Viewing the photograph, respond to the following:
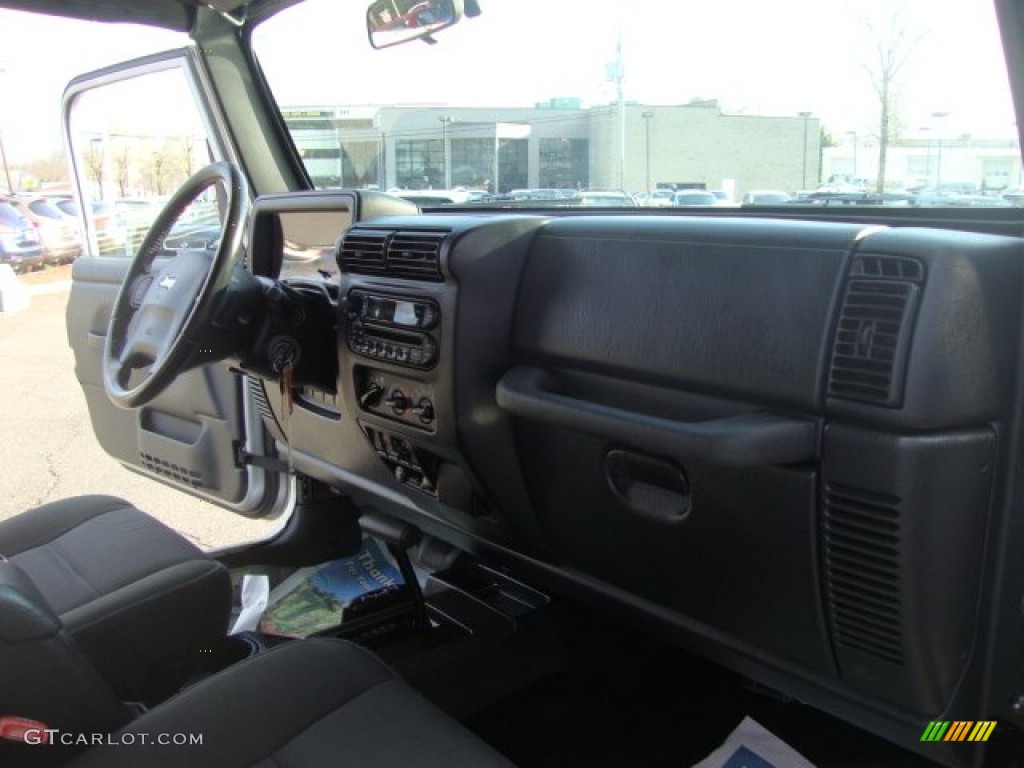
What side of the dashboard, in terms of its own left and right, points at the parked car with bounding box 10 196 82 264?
right

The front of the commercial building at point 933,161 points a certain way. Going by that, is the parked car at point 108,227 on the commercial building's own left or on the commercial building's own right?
on the commercial building's own right

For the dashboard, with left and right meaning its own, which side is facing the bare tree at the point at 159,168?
right

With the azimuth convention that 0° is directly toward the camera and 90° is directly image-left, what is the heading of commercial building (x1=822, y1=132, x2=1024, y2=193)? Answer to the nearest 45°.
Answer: approximately 0°

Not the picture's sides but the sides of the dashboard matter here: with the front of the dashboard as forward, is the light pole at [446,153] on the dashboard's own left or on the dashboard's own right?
on the dashboard's own right

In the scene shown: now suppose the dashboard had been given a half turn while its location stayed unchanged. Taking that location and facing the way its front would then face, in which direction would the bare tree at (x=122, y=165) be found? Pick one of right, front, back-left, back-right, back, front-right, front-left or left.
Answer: left

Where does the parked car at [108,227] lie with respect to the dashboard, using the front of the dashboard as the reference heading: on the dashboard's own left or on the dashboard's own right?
on the dashboard's own right

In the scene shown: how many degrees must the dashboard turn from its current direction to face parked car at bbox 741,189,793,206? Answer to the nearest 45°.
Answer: approximately 135° to its right

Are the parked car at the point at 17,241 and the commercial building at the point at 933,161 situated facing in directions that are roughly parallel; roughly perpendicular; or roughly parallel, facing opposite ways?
roughly perpendicular

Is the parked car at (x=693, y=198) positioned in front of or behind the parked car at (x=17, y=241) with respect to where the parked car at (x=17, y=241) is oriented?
in front
